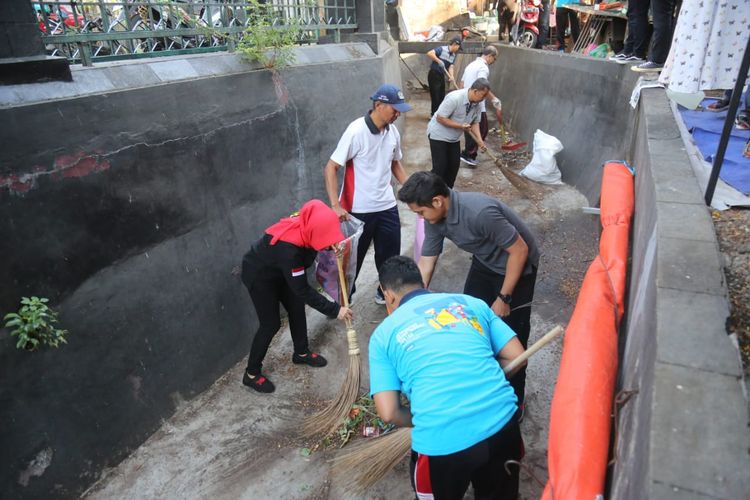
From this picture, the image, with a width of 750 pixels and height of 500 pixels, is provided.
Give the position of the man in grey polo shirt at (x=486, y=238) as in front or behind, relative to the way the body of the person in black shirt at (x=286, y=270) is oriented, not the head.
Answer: in front

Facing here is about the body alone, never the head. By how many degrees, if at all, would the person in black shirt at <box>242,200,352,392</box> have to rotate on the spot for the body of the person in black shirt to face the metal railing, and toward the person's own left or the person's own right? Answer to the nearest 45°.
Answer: approximately 135° to the person's own left

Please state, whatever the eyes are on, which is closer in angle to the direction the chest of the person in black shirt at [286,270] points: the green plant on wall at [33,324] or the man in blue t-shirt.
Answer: the man in blue t-shirt

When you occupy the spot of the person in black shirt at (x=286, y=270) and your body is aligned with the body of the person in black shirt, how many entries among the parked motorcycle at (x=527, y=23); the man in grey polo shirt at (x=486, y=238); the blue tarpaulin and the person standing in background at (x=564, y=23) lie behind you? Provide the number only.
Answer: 0

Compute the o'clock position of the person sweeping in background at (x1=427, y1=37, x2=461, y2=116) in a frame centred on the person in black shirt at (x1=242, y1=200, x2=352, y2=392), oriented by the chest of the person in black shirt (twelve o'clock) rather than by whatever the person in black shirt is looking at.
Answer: The person sweeping in background is roughly at 10 o'clock from the person in black shirt.

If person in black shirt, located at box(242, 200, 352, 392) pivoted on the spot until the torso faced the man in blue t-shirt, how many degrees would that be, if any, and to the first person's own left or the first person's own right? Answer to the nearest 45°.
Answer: approximately 90° to the first person's own right

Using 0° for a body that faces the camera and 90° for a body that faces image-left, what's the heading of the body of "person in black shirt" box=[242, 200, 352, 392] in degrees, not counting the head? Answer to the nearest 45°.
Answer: approximately 270°

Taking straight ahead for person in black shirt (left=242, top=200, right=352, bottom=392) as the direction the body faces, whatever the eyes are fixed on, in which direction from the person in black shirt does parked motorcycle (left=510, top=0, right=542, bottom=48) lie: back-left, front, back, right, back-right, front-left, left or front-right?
front-left

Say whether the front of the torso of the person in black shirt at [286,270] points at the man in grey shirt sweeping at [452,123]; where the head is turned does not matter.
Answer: no

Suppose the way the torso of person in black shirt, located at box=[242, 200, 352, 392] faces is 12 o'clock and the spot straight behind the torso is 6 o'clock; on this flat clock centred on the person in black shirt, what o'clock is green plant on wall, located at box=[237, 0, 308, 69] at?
The green plant on wall is roughly at 9 o'clock from the person in black shirt.

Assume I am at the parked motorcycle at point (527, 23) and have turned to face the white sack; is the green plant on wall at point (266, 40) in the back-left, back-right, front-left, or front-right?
front-right

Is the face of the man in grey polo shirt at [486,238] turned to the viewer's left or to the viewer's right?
to the viewer's left

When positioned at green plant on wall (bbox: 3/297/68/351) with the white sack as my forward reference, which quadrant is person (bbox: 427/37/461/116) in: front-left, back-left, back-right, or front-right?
front-left

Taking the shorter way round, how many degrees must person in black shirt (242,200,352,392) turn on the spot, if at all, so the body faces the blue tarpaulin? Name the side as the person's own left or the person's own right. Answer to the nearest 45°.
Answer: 0° — they already face it

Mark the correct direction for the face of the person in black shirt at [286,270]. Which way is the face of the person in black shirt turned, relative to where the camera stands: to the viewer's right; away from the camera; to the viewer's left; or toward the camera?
to the viewer's right
